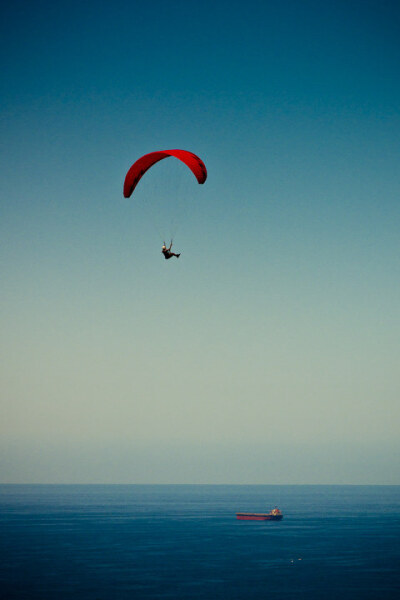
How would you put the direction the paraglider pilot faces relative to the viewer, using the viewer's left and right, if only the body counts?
facing to the right of the viewer
